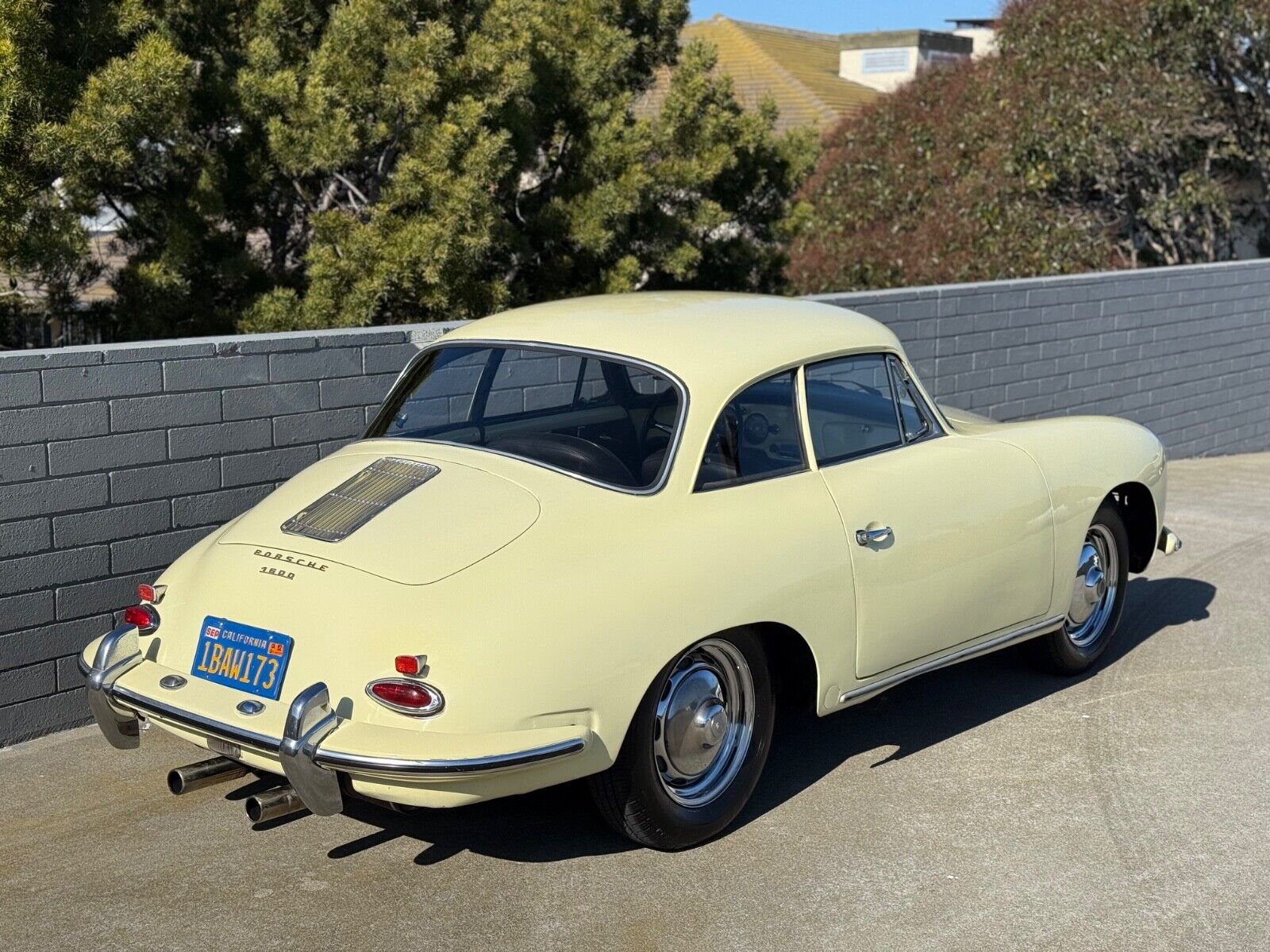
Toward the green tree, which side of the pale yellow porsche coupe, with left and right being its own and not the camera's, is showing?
left

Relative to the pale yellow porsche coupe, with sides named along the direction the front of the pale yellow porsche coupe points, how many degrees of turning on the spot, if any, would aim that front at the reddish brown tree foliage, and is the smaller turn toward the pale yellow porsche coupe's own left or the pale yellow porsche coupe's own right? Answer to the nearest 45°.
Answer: approximately 45° to the pale yellow porsche coupe's own left

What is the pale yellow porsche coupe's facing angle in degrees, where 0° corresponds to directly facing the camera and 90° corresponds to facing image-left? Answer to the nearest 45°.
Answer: approximately 225°
